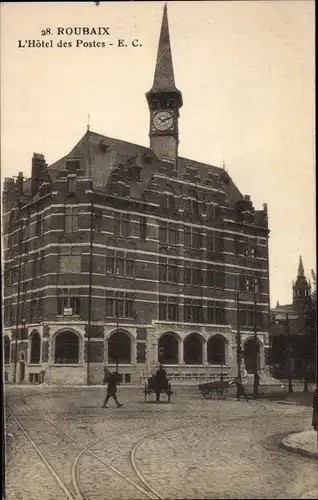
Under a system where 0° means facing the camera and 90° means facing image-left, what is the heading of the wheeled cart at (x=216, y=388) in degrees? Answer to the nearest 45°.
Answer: approximately 270°

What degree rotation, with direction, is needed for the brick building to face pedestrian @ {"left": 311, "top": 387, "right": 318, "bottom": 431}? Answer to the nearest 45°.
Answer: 0° — it already faces them

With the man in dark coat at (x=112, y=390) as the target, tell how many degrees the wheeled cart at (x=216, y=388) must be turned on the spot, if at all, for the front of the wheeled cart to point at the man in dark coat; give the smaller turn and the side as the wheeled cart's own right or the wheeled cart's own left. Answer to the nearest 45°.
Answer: approximately 180°
